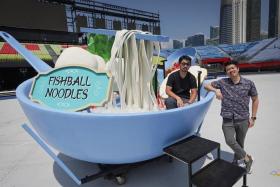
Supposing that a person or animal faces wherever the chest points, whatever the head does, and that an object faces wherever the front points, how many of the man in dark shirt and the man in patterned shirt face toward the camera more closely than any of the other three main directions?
2

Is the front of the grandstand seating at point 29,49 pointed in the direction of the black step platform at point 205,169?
yes

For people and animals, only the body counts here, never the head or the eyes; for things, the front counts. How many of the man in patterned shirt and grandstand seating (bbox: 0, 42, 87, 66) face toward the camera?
2

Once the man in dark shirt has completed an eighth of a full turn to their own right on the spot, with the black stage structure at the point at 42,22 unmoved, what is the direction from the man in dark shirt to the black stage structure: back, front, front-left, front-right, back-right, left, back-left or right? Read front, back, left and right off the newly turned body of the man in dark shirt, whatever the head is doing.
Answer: right

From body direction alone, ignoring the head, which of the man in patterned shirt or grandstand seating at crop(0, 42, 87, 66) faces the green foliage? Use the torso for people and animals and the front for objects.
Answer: the grandstand seating

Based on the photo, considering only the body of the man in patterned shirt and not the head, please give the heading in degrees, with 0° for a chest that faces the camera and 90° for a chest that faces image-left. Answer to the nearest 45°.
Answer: approximately 0°

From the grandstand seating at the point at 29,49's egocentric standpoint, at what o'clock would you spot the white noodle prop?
The white noodle prop is roughly at 12 o'clock from the grandstand seating.

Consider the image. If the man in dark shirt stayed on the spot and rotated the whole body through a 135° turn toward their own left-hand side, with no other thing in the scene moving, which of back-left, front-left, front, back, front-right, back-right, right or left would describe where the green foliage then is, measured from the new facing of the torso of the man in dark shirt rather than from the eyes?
back-left

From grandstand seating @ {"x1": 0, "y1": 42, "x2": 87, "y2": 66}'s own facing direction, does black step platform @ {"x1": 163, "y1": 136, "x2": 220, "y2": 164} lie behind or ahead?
ahead

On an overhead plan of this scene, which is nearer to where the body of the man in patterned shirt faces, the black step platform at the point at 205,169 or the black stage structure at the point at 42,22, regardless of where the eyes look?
the black step platform

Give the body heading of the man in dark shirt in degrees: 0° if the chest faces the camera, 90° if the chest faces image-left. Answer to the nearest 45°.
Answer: approximately 0°

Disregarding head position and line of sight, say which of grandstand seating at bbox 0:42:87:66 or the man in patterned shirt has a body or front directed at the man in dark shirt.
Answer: the grandstand seating
